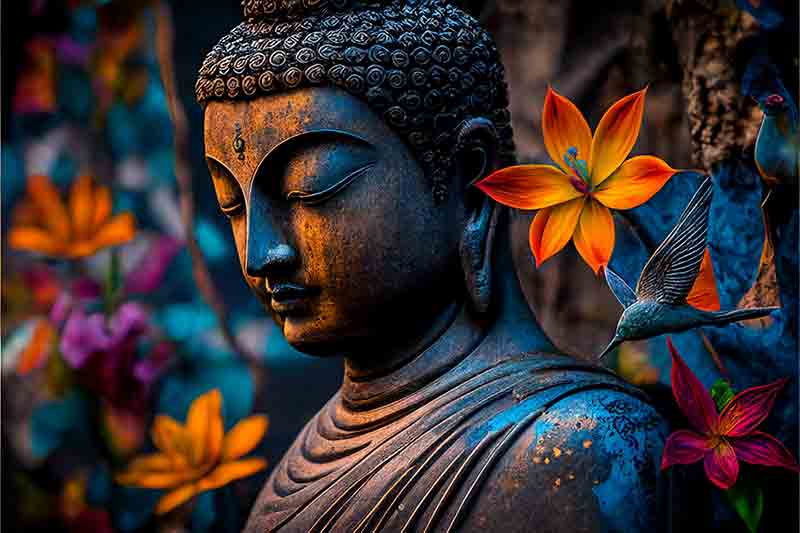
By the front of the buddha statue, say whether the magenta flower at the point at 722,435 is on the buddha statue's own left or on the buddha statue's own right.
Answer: on the buddha statue's own left

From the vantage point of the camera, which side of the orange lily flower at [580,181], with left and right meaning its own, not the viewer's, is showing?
front

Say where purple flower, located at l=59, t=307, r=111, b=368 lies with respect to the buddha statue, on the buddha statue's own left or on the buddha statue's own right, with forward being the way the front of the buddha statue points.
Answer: on the buddha statue's own right

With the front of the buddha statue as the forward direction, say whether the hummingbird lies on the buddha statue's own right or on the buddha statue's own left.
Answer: on the buddha statue's own left

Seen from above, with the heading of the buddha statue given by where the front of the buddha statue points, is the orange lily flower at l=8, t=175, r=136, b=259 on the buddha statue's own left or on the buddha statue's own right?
on the buddha statue's own right

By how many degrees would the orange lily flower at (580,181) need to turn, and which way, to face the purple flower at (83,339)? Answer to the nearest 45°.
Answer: approximately 135° to its right

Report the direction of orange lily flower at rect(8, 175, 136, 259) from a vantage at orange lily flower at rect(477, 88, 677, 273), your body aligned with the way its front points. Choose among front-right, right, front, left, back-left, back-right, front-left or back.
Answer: back-right

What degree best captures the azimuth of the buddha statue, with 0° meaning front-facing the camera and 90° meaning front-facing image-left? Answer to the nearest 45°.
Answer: approximately 45°

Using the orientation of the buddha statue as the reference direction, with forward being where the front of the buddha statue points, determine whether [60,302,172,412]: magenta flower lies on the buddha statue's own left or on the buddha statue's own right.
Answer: on the buddha statue's own right
